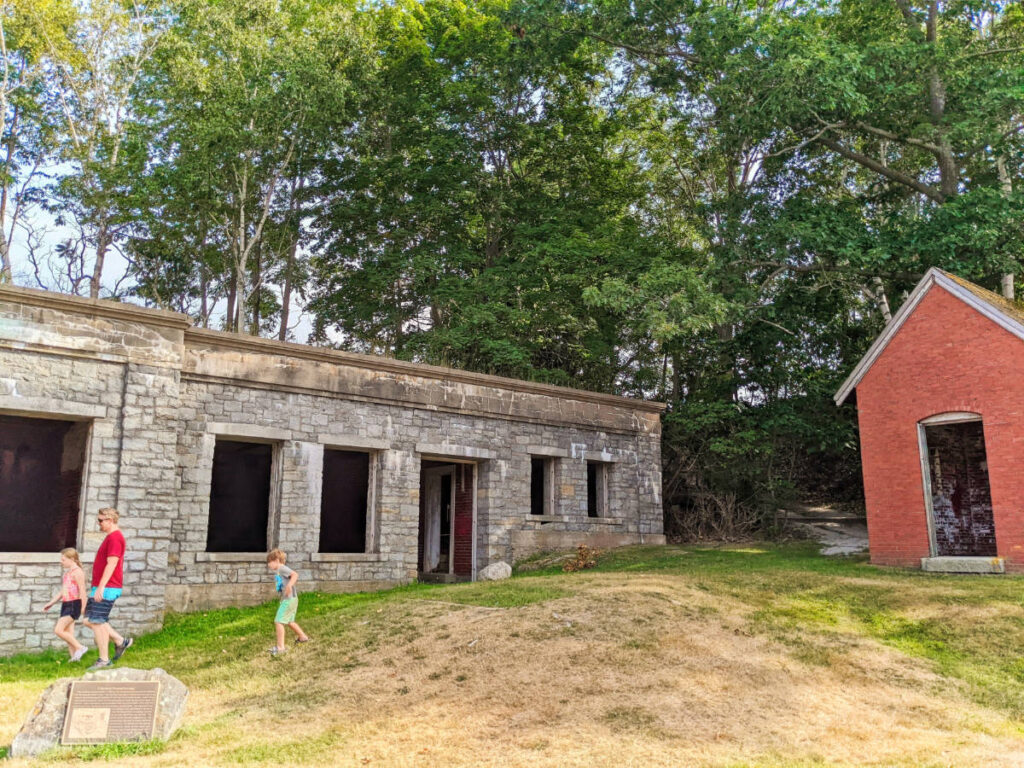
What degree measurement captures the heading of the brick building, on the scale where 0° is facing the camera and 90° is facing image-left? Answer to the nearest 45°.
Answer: approximately 0°

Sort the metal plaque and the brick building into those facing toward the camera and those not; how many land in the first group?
2

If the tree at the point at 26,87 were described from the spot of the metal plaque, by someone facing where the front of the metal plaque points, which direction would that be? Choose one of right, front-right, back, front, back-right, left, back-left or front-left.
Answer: back

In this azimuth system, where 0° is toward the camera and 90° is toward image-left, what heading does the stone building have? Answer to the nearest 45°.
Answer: approximately 315°

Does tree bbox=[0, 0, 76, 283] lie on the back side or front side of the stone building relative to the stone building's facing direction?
on the back side

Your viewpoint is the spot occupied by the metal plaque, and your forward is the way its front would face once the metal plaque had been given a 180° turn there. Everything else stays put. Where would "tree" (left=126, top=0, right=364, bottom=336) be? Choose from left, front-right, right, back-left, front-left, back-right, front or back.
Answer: front

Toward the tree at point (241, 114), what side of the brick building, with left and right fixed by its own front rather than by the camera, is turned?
right
